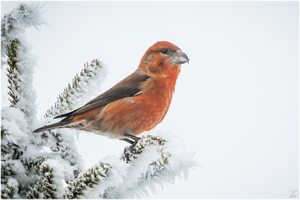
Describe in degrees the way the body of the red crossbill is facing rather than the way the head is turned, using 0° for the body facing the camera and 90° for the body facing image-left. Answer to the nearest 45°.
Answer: approximately 270°

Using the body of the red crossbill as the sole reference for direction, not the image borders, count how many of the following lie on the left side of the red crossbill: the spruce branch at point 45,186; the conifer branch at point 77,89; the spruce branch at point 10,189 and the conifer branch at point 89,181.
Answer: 0

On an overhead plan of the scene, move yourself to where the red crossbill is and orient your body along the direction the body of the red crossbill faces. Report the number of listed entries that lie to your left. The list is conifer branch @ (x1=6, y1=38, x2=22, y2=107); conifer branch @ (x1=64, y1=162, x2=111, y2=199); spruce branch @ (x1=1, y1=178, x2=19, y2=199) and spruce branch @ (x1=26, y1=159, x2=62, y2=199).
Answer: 0

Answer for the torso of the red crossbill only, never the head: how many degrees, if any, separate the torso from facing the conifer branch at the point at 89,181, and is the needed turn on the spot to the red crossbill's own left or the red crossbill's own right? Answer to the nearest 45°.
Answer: approximately 180°

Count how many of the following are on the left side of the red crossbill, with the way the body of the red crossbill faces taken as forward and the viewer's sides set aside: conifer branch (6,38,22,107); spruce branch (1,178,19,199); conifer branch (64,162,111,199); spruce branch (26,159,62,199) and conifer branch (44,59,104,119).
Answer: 0

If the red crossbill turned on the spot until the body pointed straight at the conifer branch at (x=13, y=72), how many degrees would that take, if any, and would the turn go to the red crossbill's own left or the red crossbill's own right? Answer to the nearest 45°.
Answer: approximately 135° to the red crossbill's own right

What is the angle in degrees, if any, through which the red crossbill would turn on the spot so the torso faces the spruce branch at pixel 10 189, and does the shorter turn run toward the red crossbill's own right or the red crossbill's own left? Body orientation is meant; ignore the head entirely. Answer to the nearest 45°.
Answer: approximately 135° to the red crossbill's own right
